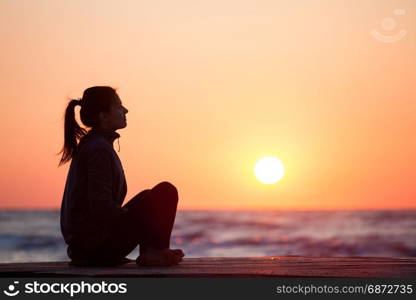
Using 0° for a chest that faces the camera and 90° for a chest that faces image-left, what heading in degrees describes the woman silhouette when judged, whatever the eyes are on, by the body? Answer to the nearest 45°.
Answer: approximately 270°
